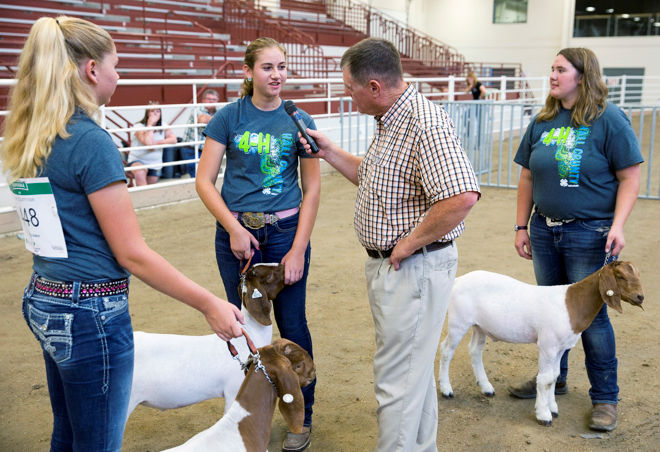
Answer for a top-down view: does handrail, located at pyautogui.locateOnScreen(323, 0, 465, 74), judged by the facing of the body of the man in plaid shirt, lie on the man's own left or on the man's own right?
on the man's own right

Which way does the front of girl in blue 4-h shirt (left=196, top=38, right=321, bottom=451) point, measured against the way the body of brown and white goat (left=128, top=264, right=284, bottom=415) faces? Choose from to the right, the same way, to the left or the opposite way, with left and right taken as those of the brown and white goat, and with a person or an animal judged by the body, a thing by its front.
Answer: to the right

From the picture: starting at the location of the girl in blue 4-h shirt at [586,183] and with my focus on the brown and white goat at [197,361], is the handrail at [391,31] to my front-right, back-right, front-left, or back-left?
back-right

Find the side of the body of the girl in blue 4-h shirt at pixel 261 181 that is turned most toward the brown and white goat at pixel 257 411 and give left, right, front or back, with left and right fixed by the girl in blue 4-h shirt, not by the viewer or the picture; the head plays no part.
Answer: front

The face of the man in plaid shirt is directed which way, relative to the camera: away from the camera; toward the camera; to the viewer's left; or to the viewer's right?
to the viewer's left

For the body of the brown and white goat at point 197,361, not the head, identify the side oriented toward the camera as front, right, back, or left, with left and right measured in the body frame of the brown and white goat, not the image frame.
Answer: right

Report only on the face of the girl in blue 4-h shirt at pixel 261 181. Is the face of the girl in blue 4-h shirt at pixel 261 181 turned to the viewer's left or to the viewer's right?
to the viewer's right

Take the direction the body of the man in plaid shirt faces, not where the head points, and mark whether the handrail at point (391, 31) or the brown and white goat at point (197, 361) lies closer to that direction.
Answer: the brown and white goat

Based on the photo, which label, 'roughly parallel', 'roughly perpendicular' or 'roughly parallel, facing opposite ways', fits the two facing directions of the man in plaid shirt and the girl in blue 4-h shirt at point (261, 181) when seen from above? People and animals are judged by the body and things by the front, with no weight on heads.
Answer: roughly perpendicular

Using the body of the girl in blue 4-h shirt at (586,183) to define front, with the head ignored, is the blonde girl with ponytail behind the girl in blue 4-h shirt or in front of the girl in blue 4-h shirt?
in front

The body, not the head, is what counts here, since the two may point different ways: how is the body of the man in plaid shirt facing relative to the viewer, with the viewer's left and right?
facing to the left of the viewer

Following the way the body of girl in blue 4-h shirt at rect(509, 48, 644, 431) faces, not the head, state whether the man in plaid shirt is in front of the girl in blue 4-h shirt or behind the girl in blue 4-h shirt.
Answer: in front

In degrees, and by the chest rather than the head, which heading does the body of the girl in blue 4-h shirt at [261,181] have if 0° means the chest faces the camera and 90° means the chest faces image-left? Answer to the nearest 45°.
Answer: approximately 0°

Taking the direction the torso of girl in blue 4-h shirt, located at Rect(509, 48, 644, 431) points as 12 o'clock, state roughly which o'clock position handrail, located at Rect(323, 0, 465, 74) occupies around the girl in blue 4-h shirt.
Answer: The handrail is roughly at 4 o'clock from the girl in blue 4-h shirt.

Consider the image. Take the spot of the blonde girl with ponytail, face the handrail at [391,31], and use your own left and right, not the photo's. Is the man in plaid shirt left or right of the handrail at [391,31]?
right
